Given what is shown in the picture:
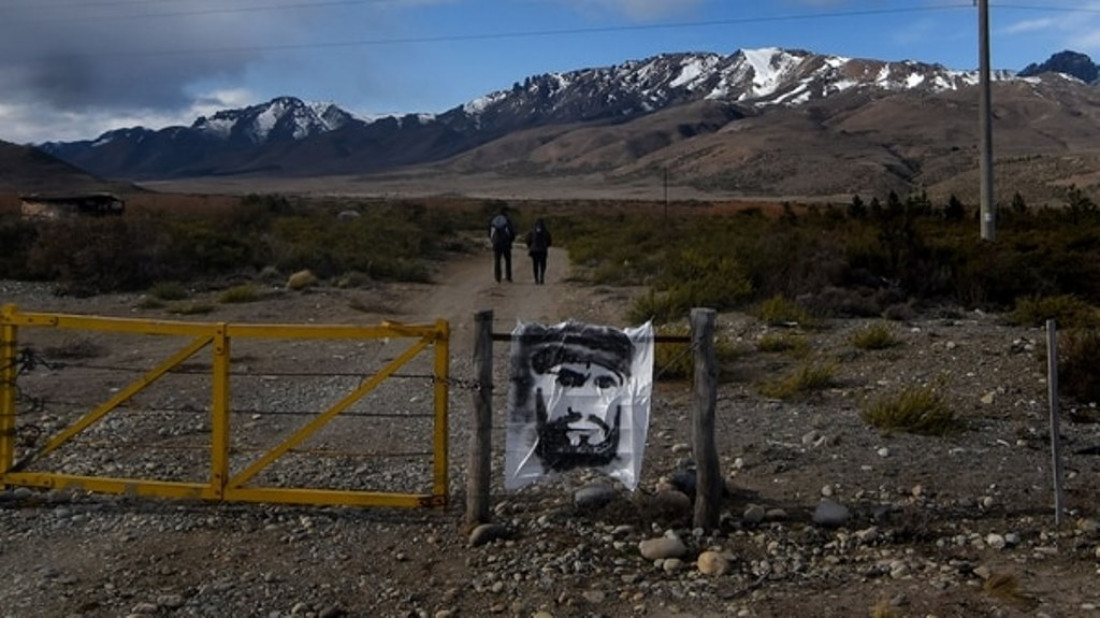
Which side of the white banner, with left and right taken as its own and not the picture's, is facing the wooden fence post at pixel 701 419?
left

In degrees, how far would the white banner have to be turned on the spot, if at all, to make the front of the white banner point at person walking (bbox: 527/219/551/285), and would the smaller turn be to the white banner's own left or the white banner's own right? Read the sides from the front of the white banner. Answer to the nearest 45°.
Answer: approximately 180°

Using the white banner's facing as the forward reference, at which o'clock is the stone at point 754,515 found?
The stone is roughly at 9 o'clock from the white banner.

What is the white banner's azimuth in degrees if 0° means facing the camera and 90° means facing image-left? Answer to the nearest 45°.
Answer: approximately 0°

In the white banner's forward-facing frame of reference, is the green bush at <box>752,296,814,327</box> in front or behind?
behind

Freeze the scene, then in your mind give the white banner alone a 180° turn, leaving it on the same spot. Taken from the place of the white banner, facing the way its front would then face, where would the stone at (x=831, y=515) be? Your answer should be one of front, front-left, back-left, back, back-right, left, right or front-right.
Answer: right

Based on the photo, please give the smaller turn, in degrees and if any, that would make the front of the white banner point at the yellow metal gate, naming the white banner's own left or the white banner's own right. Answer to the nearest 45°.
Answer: approximately 135° to the white banner's own right
